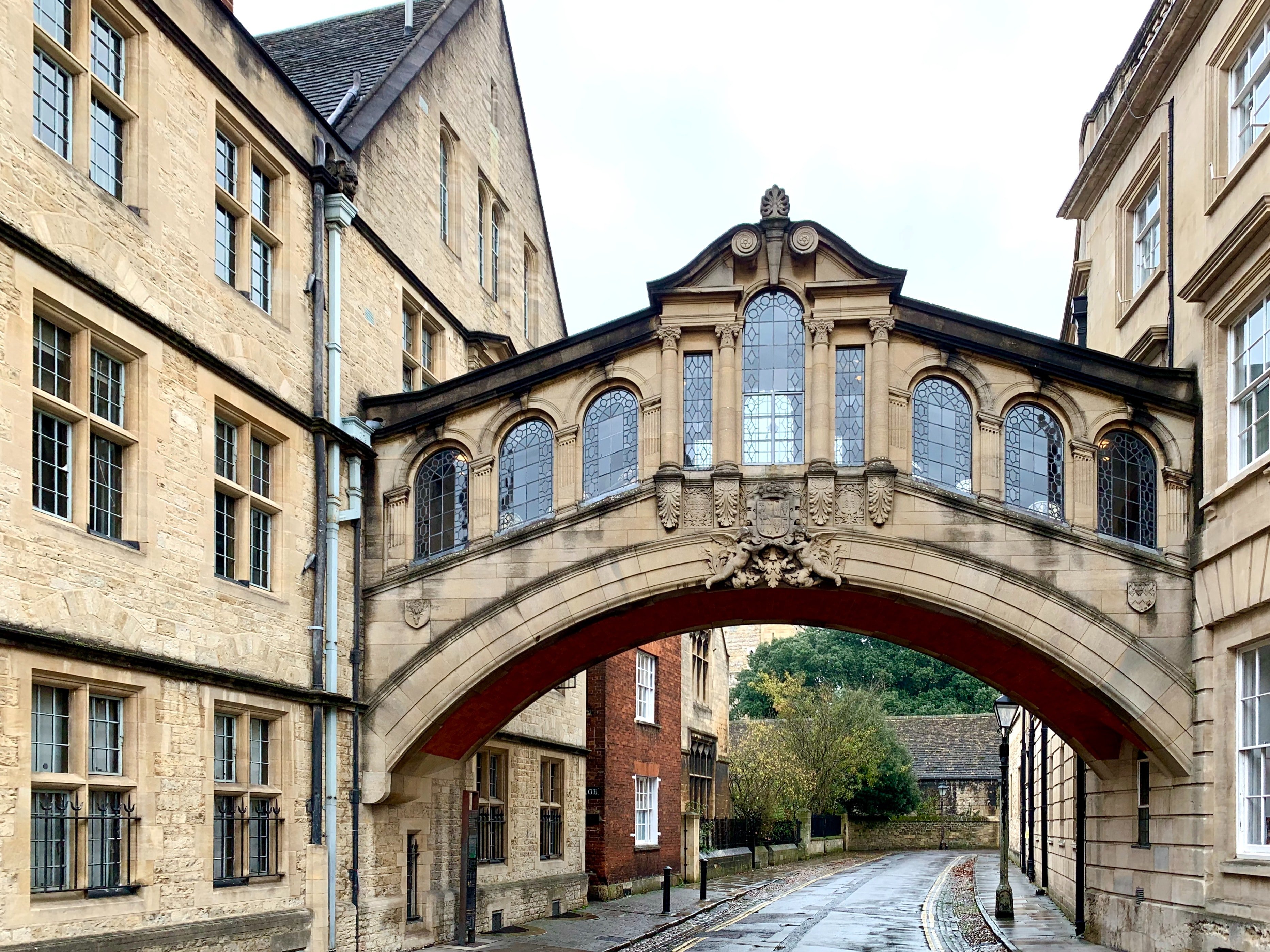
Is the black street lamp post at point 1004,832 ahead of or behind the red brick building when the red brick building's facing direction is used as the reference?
ahead

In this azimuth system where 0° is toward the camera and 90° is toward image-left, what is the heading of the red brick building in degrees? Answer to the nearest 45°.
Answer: approximately 315°

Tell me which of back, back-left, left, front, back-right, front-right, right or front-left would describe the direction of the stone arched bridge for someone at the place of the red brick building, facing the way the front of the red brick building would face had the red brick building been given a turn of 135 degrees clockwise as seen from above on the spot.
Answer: left
